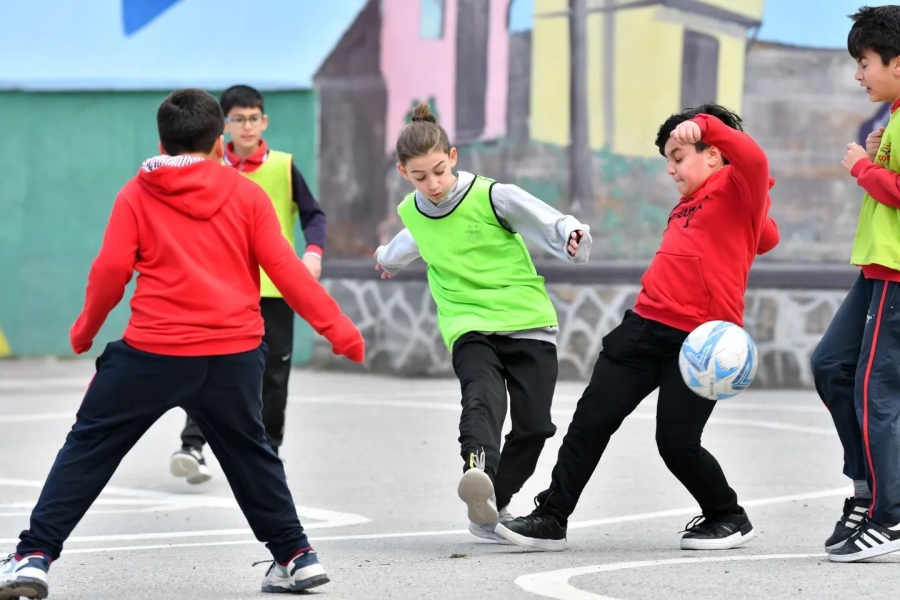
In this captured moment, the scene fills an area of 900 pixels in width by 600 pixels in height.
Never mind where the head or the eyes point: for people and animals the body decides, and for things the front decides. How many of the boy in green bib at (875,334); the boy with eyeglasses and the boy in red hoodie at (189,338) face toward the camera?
1

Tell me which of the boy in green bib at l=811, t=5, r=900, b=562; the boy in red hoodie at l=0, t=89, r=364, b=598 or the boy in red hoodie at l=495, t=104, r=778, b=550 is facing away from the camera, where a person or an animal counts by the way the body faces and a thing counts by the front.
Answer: the boy in red hoodie at l=0, t=89, r=364, b=598

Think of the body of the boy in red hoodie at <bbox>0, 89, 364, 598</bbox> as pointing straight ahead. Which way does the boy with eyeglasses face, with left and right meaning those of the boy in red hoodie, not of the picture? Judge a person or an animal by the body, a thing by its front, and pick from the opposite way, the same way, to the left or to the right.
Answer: the opposite way

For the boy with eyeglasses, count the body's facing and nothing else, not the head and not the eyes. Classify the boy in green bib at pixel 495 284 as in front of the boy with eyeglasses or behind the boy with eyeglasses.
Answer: in front

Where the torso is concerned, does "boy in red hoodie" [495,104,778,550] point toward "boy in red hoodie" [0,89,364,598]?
yes

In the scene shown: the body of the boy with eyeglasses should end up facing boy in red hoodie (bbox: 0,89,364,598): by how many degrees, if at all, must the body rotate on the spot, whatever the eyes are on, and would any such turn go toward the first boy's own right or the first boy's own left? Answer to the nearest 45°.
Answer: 0° — they already face them

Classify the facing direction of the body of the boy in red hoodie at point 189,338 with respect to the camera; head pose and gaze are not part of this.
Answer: away from the camera

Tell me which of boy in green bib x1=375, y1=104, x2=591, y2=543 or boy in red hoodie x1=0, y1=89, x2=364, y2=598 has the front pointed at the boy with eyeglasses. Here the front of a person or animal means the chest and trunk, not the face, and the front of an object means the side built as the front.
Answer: the boy in red hoodie

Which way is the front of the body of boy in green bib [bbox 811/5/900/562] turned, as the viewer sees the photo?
to the viewer's left

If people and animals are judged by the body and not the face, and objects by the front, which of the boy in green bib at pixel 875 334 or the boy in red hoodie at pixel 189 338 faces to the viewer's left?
the boy in green bib

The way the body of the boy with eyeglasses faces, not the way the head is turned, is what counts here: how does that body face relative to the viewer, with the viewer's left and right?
facing the viewer

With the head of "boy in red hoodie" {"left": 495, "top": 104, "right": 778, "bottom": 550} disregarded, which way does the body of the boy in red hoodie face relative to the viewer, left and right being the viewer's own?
facing the viewer and to the left of the viewer

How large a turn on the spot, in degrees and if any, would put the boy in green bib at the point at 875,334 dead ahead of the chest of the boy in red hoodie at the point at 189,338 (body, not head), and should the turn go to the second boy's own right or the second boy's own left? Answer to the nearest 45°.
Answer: approximately 90° to the second boy's own right

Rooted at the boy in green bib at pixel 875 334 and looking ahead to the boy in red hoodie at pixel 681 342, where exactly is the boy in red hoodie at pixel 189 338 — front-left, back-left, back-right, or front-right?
front-left

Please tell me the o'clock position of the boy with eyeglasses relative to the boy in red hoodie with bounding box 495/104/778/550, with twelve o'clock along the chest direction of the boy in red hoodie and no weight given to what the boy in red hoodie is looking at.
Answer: The boy with eyeglasses is roughly at 3 o'clock from the boy in red hoodie.

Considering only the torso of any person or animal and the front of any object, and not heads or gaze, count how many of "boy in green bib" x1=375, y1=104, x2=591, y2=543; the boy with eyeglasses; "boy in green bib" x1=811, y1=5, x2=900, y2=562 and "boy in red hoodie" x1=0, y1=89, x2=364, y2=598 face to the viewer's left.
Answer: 1
